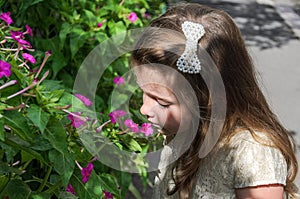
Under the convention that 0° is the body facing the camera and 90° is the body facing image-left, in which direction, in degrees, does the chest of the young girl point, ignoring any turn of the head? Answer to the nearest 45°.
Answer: approximately 90°

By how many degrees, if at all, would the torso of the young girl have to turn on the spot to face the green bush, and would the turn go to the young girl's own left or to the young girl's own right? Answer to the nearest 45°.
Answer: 0° — they already face it

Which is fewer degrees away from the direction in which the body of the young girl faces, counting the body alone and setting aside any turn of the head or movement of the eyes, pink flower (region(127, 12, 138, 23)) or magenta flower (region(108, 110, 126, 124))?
the magenta flower

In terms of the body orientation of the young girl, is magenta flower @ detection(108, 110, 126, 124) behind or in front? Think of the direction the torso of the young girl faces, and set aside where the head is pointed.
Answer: in front

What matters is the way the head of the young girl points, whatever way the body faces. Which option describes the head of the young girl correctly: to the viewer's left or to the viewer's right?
to the viewer's left
